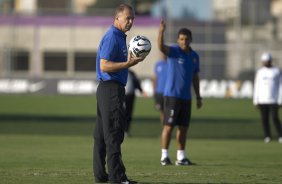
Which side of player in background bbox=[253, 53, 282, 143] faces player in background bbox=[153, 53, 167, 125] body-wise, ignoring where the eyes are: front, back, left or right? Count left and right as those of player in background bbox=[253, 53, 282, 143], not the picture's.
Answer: right

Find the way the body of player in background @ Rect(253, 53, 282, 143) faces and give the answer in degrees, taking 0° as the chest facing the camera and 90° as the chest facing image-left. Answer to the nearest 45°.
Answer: approximately 0°

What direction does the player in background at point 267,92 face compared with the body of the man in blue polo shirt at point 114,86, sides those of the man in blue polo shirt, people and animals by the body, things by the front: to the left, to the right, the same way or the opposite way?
to the right

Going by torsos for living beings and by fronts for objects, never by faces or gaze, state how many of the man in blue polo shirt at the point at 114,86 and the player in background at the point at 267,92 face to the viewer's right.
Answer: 1

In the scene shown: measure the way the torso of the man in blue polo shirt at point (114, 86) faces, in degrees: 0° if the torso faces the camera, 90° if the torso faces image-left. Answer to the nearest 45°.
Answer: approximately 270°

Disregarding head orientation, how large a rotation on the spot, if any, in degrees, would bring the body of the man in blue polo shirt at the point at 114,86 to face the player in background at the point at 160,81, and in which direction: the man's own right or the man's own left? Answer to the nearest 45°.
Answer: approximately 90° to the man's own left

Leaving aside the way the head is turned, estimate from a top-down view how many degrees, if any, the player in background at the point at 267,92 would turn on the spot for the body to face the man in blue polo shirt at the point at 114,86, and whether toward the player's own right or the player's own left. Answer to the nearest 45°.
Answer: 0° — they already face them
